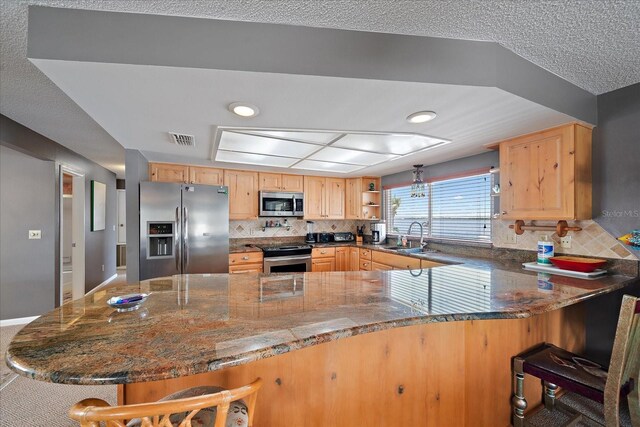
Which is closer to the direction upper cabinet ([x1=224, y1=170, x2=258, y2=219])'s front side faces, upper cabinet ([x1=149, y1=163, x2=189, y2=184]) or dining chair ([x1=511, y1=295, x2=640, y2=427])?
the dining chair

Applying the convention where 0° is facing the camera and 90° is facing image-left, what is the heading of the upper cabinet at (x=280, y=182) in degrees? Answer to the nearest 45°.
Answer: approximately 0°

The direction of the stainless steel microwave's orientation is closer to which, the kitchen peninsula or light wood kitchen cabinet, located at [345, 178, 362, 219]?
the kitchen peninsula

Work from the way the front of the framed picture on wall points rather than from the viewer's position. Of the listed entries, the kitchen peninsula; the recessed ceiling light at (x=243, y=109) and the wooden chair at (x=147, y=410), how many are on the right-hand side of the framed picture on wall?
3

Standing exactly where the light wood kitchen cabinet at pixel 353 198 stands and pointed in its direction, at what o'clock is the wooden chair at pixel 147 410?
The wooden chair is roughly at 12 o'clock from the light wood kitchen cabinet.
